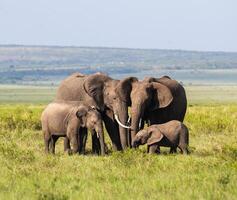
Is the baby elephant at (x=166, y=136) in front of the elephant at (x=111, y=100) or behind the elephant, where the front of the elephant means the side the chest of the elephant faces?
in front

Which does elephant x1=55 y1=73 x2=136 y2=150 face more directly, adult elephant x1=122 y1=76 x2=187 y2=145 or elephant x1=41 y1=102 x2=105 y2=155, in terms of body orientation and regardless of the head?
the adult elephant

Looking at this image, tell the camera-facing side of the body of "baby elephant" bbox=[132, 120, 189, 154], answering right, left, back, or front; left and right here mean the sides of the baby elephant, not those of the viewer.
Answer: left

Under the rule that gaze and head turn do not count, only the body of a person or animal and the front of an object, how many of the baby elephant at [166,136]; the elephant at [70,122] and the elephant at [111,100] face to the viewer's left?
1

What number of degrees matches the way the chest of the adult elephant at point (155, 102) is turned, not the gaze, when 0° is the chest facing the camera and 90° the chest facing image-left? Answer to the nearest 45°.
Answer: approximately 45°

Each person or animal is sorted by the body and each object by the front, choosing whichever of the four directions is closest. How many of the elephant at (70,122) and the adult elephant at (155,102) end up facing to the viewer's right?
1

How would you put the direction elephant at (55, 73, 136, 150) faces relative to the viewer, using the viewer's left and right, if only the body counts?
facing the viewer and to the right of the viewer

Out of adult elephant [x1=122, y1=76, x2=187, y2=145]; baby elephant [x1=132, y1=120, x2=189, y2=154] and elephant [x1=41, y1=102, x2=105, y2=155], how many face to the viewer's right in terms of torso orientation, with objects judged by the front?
1

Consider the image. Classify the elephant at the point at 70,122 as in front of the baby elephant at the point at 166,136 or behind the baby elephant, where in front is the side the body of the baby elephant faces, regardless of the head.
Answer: in front

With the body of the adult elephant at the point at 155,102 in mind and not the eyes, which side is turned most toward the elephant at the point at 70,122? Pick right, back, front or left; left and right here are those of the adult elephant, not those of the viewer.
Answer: front

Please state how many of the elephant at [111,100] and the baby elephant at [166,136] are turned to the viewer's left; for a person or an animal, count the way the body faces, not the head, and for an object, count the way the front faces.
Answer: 1

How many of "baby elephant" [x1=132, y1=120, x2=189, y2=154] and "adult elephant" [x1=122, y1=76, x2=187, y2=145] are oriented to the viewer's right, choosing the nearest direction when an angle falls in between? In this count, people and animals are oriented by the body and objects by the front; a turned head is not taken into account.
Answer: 0

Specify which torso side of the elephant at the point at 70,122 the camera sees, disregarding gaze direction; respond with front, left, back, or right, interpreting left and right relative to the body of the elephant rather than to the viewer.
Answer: right

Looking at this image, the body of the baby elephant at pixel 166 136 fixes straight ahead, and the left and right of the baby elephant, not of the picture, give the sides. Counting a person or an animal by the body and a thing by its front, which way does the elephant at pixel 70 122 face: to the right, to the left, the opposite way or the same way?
the opposite way

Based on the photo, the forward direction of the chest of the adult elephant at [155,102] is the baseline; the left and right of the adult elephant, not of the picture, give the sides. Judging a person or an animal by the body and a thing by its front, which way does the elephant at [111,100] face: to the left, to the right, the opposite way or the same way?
to the left
